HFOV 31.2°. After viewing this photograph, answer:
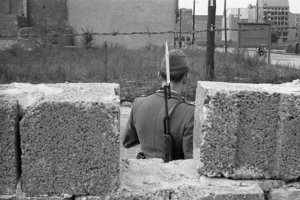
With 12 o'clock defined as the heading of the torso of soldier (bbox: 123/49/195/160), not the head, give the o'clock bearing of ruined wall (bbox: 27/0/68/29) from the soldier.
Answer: The ruined wall is roughly at 10 o'clock from the soldier.

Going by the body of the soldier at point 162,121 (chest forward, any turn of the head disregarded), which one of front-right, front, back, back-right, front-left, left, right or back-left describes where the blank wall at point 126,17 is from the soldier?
front-left

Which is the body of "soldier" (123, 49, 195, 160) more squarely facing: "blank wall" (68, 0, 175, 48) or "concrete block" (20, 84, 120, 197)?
the blank wall

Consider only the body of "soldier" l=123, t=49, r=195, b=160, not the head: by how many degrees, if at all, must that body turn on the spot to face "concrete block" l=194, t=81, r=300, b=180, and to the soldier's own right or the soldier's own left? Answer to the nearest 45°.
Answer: approximately 135° to the soldier's own right

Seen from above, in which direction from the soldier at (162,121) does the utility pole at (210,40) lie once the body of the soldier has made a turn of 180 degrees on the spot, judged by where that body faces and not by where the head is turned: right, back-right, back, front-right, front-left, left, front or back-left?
back-right

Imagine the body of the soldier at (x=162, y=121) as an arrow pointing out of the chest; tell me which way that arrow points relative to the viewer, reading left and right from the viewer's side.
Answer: facing away from the viewer and to the right of the viewer
